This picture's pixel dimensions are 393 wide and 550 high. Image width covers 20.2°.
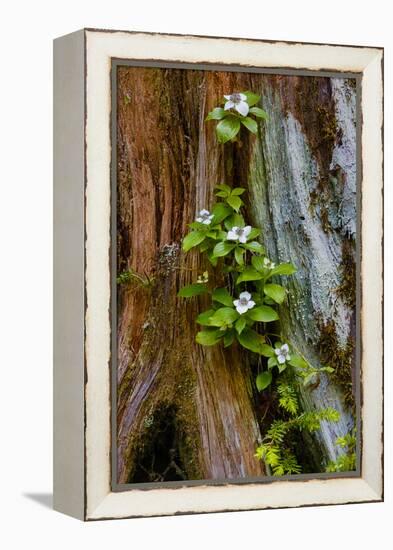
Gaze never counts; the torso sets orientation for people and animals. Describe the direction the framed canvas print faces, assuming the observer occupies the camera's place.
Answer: facing the viewer and to the right of the viewer
